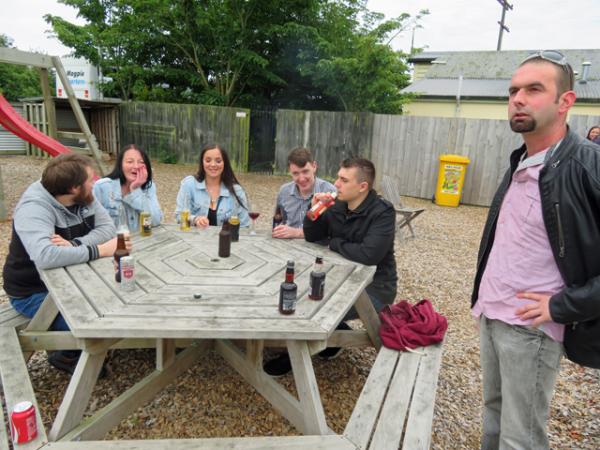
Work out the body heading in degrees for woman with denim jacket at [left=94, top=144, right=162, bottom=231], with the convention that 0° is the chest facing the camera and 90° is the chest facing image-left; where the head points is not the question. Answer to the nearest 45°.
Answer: approximately 0°

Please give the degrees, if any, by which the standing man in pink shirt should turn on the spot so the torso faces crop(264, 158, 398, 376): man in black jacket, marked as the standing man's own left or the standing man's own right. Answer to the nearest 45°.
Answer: approximately 90° to the standing man's own right

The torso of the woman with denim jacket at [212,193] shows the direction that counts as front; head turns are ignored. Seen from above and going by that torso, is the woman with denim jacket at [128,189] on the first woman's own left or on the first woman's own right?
on the first woman's own right

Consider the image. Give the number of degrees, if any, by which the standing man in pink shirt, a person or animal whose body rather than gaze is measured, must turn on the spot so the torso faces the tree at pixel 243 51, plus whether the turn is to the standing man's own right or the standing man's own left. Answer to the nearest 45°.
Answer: approximately 90° to the standing man's own right

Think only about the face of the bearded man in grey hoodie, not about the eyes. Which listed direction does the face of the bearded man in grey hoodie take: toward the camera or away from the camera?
away from the camera

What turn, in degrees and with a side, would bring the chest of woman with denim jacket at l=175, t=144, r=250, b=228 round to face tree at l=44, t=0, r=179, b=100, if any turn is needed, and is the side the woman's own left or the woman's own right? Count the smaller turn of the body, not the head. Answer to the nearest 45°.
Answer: approximately 180°

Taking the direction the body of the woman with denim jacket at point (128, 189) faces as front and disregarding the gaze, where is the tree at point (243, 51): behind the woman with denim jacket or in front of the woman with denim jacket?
behind

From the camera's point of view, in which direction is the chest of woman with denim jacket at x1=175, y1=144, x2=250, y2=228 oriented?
toward the camera

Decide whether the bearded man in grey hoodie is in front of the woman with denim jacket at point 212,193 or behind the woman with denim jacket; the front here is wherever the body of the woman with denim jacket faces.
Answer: in front

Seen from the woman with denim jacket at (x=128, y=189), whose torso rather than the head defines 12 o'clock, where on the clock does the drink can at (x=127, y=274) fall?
The drink can is roughly at 12 o'clock from the woman with denim jacket.

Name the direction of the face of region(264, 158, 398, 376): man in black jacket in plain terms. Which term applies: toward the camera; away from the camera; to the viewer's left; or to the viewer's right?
to the viewer's left

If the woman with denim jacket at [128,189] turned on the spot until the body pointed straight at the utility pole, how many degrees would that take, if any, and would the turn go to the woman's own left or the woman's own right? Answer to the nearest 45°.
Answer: approximately 135° to the woman's own left

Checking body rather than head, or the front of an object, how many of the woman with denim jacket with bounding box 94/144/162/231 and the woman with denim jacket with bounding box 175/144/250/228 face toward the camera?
2

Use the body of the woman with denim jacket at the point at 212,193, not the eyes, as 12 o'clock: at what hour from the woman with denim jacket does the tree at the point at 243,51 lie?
The tree is roughly at 6 o'clock from the woman with denim jacket.

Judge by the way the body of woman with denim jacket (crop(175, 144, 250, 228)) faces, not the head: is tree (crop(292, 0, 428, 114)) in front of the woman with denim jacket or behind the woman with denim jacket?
behind

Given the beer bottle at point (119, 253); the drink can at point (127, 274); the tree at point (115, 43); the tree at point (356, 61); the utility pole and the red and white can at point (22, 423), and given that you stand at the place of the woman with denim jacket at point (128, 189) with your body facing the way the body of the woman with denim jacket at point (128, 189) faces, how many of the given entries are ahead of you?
3

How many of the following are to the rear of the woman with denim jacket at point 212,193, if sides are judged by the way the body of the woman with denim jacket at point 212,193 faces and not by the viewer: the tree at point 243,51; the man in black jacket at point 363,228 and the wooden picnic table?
1
